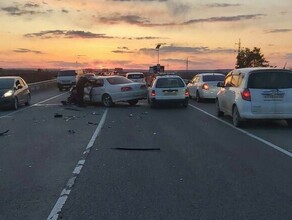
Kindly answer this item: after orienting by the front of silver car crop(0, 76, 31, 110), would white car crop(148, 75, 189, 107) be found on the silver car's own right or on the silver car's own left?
on the silver car's own left

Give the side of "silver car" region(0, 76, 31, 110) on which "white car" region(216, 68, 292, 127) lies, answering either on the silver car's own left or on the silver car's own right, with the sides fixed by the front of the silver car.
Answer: on the silver car's own left

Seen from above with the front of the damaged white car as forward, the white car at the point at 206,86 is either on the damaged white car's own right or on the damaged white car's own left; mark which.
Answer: on the damaged white car's own right

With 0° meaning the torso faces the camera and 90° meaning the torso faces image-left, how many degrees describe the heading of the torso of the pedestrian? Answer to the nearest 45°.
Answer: approximately 270°

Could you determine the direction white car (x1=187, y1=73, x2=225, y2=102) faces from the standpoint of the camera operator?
facing away from the viewer and to the left of the viewer

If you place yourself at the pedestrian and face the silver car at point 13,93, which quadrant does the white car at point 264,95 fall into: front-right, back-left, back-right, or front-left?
back-left

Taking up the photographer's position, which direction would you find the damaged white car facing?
facing away from the viewer and to the left of the viewer

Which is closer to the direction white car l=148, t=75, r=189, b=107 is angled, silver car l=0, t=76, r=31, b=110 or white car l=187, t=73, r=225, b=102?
the white car

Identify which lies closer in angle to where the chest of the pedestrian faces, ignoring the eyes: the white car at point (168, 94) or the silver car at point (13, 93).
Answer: the white car

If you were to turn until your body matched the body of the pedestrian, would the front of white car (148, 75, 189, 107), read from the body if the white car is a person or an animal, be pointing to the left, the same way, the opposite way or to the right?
to the left

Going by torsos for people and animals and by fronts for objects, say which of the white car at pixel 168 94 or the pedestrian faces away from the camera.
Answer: the white car

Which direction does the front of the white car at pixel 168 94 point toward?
away from the camera
